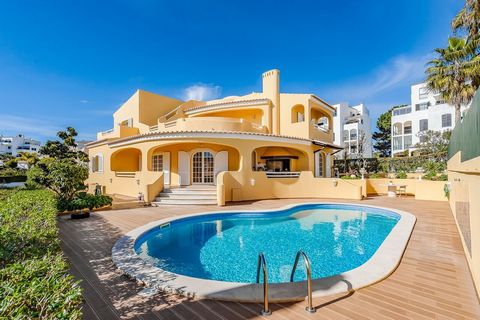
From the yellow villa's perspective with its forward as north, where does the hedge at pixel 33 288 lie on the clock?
The hedge is roughly at 12 o'clock from the yellow villa.

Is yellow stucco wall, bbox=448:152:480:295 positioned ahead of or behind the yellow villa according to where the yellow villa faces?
ahead

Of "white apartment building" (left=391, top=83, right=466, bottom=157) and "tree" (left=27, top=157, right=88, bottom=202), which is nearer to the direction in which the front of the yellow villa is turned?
the tree

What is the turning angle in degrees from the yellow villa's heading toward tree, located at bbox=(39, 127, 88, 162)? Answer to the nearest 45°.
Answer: approximately 135° to its right

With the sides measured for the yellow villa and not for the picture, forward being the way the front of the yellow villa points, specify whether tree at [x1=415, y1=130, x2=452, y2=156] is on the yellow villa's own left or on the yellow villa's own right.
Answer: on the yellow villa's own left

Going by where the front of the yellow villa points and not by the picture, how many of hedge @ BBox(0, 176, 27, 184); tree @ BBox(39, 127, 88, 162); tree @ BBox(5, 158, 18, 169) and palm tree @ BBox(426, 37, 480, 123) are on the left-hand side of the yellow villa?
1

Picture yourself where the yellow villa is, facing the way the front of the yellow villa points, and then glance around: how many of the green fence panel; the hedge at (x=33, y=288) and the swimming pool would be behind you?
0

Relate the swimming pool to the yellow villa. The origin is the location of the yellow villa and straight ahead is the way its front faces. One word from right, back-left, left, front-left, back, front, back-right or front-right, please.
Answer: front

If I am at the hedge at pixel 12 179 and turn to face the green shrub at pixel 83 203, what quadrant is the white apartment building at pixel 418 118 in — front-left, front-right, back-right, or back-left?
front-left

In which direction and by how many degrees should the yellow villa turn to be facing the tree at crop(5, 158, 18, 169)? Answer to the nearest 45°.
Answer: approximately 135° to its right

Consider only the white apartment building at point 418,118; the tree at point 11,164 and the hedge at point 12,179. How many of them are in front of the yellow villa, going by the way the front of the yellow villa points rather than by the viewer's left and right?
0

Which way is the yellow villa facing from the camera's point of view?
toward the camera

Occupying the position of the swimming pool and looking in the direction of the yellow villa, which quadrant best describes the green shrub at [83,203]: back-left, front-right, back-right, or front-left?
front-left

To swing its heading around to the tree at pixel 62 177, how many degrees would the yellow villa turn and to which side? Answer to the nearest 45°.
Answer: approximately 45° to its right

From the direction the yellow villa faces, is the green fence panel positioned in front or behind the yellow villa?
in front
